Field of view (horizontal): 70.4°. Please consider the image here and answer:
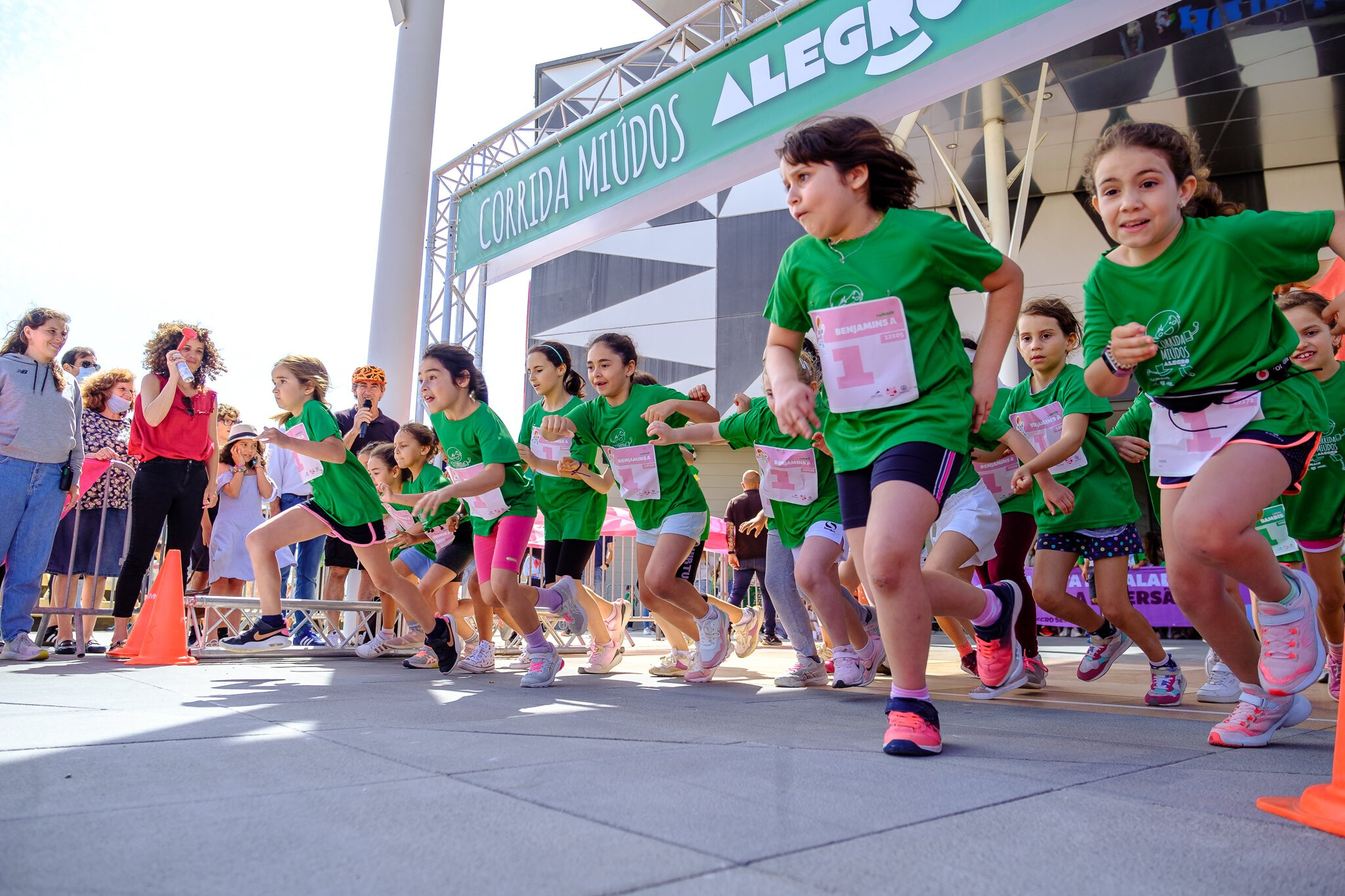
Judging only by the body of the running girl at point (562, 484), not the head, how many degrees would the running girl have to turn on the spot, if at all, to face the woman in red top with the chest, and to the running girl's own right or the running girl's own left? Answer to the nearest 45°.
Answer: approximately 45° to the running girl's own right

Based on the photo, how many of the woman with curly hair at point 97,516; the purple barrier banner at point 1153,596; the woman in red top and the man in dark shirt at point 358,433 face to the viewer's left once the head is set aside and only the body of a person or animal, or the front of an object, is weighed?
0

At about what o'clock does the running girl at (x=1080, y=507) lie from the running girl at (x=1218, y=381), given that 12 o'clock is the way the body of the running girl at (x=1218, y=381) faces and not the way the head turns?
the running girl at (x=1080, y=507) is roughly at 4 o'clock from the running girl at (x=1218, y=381).

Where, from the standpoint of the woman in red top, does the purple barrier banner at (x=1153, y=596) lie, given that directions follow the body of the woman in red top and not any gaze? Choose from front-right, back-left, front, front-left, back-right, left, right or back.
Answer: front-left

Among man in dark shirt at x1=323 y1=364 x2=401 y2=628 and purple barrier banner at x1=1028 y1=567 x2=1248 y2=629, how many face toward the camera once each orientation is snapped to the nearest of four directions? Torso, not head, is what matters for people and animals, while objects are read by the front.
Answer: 2

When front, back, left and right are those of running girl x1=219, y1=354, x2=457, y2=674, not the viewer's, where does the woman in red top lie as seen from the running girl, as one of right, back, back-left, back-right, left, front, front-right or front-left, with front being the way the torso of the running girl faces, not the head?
front-right

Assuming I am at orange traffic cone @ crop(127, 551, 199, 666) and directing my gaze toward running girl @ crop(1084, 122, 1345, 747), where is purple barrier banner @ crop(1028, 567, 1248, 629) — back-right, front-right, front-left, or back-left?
front-left

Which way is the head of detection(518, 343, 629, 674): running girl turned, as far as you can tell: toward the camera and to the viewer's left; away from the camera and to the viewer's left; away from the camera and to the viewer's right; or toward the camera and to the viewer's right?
toward the camera and to the viewer's left

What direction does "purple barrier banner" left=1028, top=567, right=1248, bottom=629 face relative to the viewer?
toward the camera

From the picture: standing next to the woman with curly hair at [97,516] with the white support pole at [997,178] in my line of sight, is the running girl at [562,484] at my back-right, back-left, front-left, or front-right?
front-right

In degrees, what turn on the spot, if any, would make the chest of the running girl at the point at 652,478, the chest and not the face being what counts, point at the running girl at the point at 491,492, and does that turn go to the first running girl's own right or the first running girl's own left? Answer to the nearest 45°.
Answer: approximately 45° to the first running girl's own right

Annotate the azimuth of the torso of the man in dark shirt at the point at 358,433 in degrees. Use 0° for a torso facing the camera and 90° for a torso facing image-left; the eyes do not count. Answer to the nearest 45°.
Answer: approximately 0°

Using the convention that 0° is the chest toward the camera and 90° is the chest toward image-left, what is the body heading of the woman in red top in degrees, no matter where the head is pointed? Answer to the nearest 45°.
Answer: approximately 315°

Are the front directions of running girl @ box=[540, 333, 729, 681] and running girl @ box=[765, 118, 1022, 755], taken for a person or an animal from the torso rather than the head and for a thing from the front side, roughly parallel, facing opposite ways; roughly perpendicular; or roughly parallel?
roughly parallel

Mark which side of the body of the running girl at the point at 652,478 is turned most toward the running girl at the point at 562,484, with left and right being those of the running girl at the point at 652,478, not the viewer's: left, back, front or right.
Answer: right

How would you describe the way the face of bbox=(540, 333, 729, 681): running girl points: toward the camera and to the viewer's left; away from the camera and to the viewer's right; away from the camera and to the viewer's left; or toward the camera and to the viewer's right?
toward the camera and to the viewer's left

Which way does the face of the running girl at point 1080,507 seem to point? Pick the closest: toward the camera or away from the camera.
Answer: toward the camera

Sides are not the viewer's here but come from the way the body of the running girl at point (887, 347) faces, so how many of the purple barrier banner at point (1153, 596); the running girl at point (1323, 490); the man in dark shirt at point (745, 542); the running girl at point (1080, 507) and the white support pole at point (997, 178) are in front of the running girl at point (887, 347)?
0
